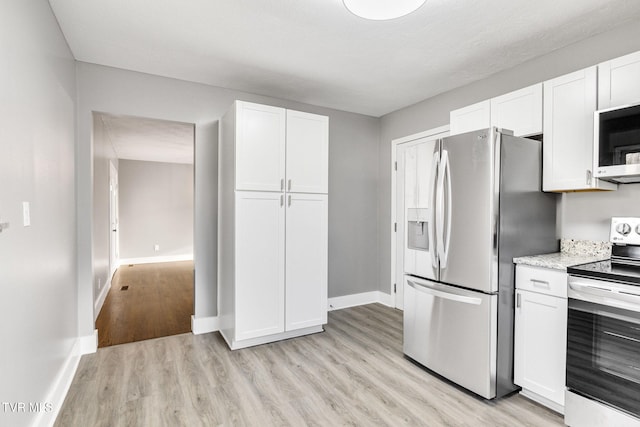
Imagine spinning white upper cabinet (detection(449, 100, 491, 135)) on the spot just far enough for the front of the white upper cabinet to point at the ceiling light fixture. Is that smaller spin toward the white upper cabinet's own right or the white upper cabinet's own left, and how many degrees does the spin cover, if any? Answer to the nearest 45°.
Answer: approximately 45° to the white upper cabinet's own left

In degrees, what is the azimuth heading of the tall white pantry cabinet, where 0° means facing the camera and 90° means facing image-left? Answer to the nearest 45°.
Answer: approximately 315°

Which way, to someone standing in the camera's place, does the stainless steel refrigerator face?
facing the viewer and to the left of the viewer

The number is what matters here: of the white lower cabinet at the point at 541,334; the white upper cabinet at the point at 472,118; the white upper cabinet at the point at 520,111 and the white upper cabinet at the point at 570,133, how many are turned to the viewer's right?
0

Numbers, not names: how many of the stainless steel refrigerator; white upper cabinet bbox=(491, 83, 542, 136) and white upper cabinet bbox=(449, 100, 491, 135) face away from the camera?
0

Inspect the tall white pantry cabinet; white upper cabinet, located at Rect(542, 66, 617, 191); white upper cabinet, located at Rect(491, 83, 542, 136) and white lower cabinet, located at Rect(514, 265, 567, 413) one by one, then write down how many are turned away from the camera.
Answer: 0

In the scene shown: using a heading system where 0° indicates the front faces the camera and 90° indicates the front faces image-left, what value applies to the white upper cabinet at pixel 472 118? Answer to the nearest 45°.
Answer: approximately 45°

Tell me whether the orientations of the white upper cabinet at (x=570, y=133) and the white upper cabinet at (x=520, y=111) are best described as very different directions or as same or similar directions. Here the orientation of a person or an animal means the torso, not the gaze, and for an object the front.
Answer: same or similar directions
